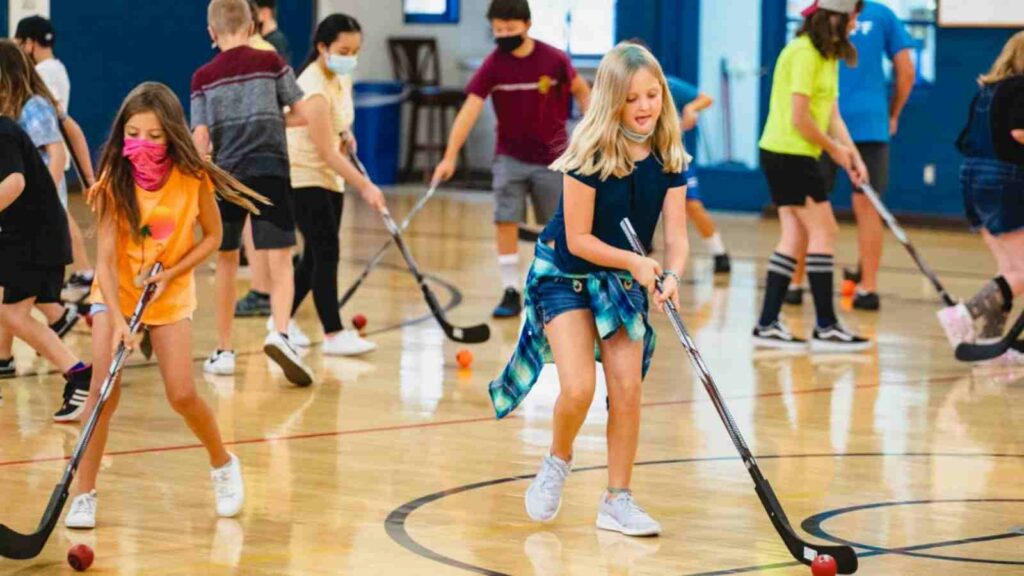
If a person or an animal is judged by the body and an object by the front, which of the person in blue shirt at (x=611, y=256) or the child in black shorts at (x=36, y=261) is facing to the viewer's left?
the child in black shorts

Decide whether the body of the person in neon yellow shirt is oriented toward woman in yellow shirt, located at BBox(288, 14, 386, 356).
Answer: no

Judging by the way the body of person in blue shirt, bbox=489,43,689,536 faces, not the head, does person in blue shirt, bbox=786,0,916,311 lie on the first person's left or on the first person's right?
on the first person's left

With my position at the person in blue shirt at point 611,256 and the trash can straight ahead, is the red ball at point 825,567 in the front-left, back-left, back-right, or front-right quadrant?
back-right

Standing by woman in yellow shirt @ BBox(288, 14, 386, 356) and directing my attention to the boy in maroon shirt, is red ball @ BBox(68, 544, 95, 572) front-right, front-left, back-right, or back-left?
back-right

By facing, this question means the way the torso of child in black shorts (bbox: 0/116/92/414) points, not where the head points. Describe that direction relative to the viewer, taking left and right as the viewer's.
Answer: facing to the left of the viewer

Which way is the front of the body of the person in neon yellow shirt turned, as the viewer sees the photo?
to the viewer's right

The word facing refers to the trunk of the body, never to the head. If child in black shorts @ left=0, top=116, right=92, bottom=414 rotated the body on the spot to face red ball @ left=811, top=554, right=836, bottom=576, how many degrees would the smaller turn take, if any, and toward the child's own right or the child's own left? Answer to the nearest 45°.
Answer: approximately 135° to the child's own left

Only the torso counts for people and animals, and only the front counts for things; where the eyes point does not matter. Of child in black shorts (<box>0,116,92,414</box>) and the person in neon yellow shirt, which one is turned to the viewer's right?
the person in neon yellow shirt

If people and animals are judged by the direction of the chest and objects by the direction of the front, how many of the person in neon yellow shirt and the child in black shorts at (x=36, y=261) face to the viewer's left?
1

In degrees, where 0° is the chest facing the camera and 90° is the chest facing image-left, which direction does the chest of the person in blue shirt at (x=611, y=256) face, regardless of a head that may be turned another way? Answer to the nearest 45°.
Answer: approximately 315°

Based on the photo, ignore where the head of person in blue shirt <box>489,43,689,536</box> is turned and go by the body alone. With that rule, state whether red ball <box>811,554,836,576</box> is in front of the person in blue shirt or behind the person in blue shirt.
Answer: in front
